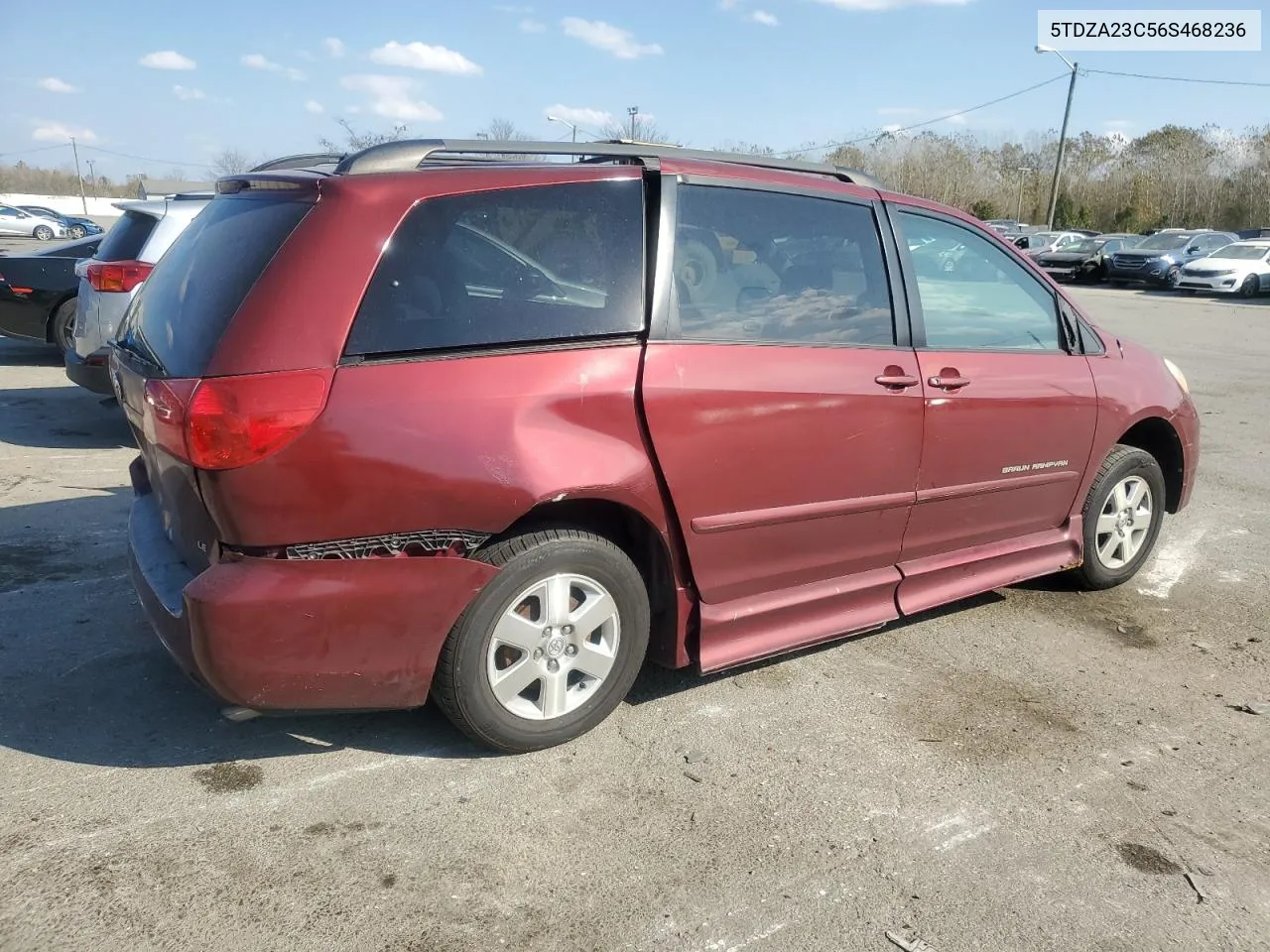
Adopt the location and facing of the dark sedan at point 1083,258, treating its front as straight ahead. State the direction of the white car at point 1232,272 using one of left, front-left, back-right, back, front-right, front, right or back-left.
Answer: left

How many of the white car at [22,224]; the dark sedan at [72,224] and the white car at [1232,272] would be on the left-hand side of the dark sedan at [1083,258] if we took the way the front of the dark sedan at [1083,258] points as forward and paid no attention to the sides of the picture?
1

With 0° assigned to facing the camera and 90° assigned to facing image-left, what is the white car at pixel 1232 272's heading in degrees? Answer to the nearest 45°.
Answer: approximately 45°

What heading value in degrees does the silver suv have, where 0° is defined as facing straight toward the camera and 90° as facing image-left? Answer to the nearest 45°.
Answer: approximately 225°

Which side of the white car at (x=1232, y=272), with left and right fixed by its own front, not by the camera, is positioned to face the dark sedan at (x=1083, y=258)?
right

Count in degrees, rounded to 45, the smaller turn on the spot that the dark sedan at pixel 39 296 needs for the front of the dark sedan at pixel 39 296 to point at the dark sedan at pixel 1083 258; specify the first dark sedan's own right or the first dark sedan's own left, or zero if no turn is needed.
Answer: approximately 45° to the first dark sedan's own right

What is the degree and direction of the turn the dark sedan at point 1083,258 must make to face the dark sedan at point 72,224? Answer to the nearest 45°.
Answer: approximately 45° to its right

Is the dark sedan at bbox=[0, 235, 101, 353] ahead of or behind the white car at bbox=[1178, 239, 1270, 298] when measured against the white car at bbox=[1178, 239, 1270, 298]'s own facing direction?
ahead

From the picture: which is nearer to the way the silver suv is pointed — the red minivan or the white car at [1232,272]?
the white car

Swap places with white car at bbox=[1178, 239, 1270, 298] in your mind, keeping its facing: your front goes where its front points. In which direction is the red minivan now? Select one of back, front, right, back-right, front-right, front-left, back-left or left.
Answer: front-left

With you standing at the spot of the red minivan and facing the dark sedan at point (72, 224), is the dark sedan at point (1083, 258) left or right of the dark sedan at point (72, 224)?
right

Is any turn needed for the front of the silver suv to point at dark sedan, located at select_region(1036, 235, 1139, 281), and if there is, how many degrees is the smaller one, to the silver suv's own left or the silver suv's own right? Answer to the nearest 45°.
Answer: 0° — it already faces it

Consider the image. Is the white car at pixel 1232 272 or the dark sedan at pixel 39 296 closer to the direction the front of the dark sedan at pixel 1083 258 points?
the dark sedan

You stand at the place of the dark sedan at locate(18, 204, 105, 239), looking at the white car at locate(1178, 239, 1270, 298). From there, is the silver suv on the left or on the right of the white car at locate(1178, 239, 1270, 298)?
right
